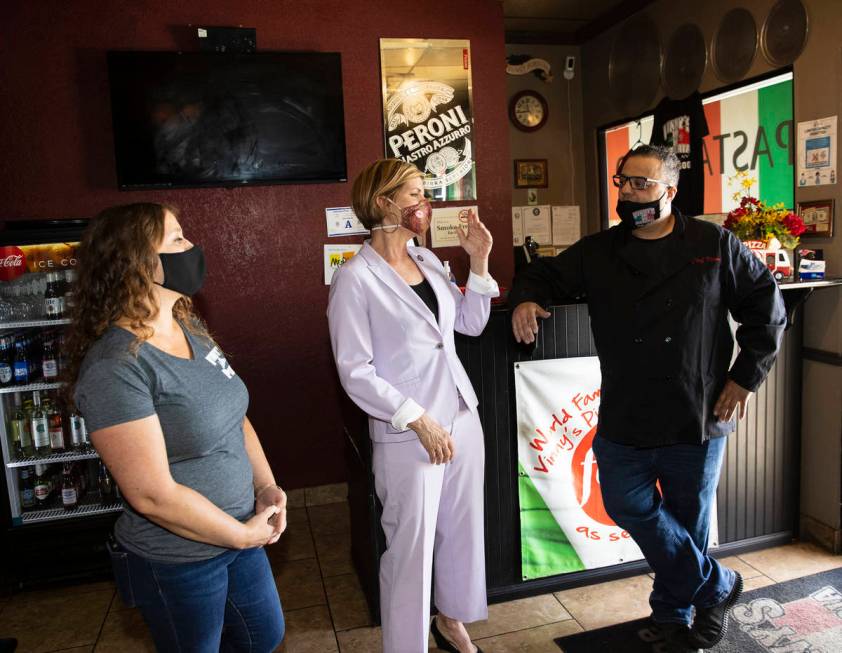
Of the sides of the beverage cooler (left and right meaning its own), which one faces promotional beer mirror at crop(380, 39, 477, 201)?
left

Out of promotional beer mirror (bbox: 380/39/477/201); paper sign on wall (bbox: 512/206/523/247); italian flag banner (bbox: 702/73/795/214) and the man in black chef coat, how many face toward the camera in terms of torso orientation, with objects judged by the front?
3

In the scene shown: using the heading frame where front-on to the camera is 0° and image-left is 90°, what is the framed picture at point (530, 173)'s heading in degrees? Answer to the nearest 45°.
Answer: approximately 0°

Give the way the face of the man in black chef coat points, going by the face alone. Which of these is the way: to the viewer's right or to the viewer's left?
to the viewer's left

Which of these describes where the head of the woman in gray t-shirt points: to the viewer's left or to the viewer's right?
to the viewer's right

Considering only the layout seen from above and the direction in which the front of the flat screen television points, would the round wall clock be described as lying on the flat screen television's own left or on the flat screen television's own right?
on the flat screen television's own left

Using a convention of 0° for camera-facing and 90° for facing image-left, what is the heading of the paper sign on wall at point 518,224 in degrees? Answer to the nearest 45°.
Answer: approximately 0°

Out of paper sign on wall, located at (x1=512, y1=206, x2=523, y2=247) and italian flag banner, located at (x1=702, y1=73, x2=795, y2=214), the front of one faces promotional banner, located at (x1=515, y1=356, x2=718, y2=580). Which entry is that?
the paper sign on wall

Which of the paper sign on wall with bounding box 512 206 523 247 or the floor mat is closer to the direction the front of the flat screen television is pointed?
the floor mat
